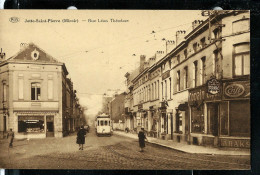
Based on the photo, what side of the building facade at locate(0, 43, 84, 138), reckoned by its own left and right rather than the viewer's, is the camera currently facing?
front

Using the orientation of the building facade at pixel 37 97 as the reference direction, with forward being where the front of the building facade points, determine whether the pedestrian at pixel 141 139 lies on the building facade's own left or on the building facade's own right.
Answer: on the building facade's own left
